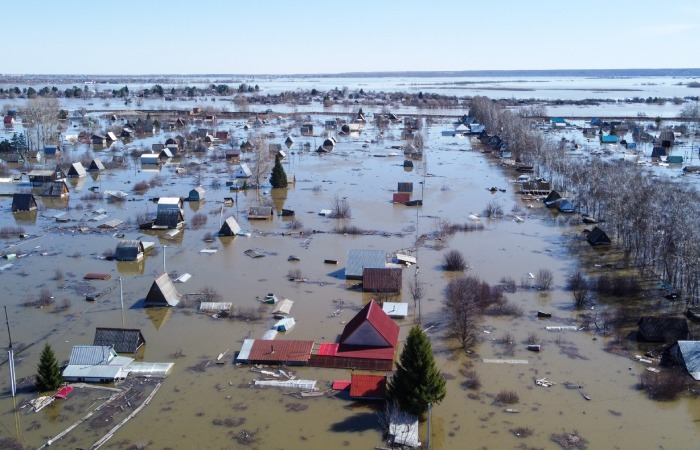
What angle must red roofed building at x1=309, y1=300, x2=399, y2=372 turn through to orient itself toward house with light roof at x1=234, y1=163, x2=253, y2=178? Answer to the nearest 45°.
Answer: approximately 180°

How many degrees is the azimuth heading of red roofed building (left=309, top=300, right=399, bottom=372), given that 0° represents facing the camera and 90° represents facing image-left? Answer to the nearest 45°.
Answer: approximately 0°

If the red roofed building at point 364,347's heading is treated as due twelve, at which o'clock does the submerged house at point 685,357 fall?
The submerged house is roughly at 9 o'clock from the red roofed building.

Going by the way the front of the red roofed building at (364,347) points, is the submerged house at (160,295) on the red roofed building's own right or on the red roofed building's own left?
on the red roofed building's own right

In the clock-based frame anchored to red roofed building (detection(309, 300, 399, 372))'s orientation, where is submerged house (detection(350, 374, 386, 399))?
The submerged house is roughly at 12 o'clock from the red roofed building.

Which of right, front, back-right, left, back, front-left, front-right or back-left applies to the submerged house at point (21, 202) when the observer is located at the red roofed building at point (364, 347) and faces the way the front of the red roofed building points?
back-right

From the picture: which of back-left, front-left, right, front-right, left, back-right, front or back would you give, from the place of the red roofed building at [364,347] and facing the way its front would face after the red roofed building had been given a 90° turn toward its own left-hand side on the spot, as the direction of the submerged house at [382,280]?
left

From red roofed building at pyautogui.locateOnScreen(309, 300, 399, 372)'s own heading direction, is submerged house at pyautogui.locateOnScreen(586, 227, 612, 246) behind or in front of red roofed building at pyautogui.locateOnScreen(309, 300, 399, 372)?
behind

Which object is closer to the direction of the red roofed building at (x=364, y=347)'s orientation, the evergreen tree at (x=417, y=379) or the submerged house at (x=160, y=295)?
the evergreen tree

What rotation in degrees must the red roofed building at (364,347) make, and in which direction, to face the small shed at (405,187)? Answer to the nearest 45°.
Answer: approximately 180°

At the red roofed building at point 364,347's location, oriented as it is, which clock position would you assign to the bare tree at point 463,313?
The bare tree is roughly at 8 o'clock from the red roofed building.

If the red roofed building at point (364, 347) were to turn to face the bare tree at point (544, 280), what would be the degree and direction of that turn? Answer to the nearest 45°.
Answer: approximately 135° to its left

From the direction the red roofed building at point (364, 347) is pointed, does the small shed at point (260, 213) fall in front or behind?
behind
